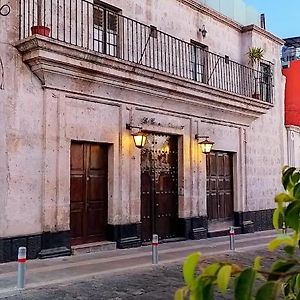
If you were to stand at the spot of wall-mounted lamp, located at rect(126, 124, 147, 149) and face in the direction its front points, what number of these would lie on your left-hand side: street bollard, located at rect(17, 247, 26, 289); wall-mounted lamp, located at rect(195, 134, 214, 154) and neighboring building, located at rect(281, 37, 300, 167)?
2

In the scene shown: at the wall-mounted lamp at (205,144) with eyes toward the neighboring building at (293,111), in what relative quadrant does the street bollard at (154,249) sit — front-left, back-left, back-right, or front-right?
back-right

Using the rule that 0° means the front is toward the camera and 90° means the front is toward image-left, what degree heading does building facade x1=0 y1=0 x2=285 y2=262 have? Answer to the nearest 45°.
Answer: approximately 315°

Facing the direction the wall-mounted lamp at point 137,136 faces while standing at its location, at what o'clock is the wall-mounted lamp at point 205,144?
the wall-mounted lamp at point 205,144 is roughly at 9 o'clock from the wall-mounted lamp at point 137,136.

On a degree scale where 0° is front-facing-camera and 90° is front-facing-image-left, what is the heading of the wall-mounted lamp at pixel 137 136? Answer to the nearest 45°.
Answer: approximately 315°

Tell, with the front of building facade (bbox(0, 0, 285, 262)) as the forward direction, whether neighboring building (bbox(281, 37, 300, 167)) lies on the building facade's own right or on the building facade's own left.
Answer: on the building facade's own left

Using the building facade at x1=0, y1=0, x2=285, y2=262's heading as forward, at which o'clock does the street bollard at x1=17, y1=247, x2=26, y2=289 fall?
The street bollard is roughly at 2 o'clock from the building facade.

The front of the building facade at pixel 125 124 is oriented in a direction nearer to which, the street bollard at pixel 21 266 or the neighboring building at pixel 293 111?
the street bollard

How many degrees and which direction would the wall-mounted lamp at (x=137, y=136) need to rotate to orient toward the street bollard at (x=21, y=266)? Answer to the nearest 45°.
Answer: approximately 45° to its right
